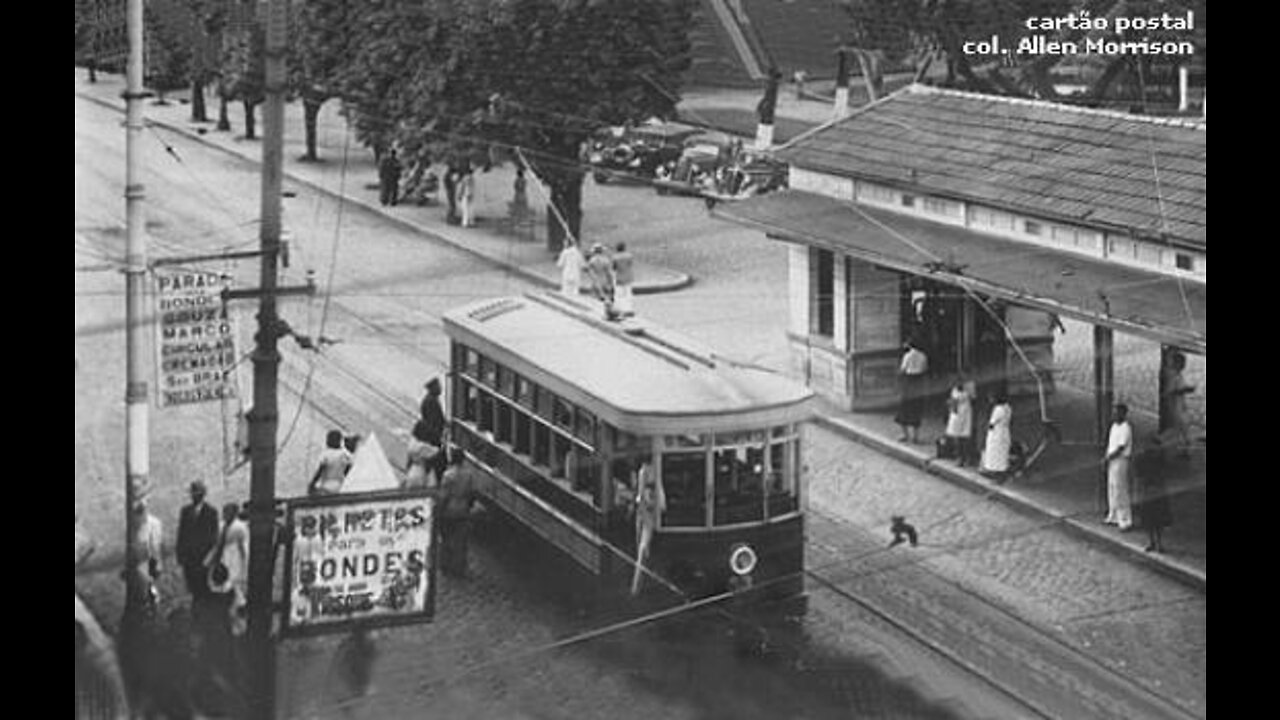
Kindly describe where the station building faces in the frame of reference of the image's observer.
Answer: facing the viewer and to the left of the viewer

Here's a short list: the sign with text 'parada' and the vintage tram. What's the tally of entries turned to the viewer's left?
0

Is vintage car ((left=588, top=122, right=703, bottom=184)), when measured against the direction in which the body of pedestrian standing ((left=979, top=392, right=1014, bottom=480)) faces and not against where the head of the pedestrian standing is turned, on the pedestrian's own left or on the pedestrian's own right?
on the pedestrian's own right

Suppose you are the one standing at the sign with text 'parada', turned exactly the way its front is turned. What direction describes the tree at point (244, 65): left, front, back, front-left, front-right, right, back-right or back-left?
back

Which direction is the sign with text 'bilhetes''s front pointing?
toward the camera

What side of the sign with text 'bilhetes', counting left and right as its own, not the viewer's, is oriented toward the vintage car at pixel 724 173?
back

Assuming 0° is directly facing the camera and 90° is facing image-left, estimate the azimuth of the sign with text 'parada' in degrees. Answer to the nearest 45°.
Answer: approximately 0°
